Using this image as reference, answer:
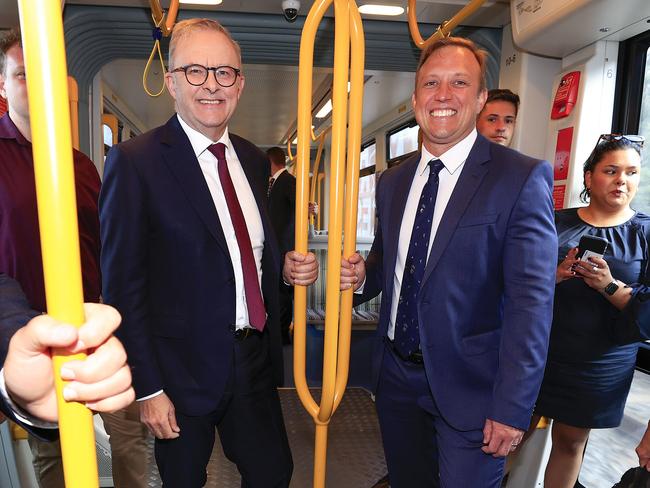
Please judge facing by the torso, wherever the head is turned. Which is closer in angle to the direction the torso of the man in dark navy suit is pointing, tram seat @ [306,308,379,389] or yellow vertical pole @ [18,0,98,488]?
the yellow vertical pole

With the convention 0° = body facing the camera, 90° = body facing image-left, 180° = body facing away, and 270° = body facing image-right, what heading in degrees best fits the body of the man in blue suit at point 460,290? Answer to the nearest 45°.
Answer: approximately 45°

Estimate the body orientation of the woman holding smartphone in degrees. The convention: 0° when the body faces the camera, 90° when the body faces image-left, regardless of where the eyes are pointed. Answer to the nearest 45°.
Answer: approximately 0°
